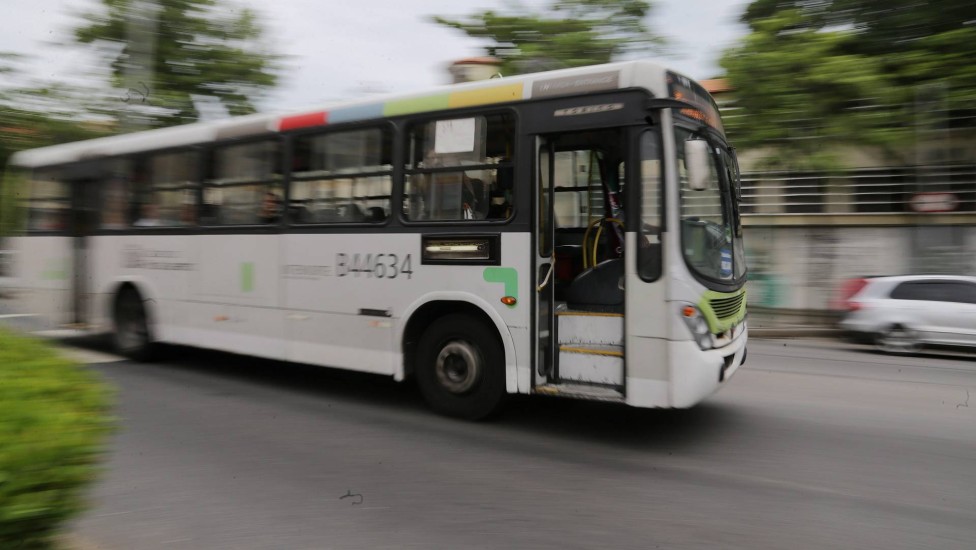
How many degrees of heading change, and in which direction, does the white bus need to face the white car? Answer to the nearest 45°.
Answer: approximately 90° to its left

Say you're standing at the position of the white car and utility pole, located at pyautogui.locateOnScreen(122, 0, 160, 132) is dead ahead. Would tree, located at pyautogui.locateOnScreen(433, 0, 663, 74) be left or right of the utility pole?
right

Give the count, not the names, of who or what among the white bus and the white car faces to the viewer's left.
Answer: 0

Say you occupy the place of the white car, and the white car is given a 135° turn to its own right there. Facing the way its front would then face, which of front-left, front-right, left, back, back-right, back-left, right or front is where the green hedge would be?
front-left

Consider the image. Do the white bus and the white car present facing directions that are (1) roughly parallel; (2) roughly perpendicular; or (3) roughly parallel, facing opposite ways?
roughly parallel

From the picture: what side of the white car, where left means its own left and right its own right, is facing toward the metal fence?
left

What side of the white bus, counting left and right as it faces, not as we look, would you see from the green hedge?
right

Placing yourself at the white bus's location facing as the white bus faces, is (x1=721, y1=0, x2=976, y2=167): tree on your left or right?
on your left

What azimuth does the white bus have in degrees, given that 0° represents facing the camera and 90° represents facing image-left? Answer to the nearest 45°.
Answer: approximately 315°

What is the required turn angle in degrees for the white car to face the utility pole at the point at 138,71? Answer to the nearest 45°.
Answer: approximately 180°

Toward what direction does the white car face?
to the viewer's right

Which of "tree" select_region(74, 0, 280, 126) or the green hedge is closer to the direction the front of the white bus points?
the green hedge
